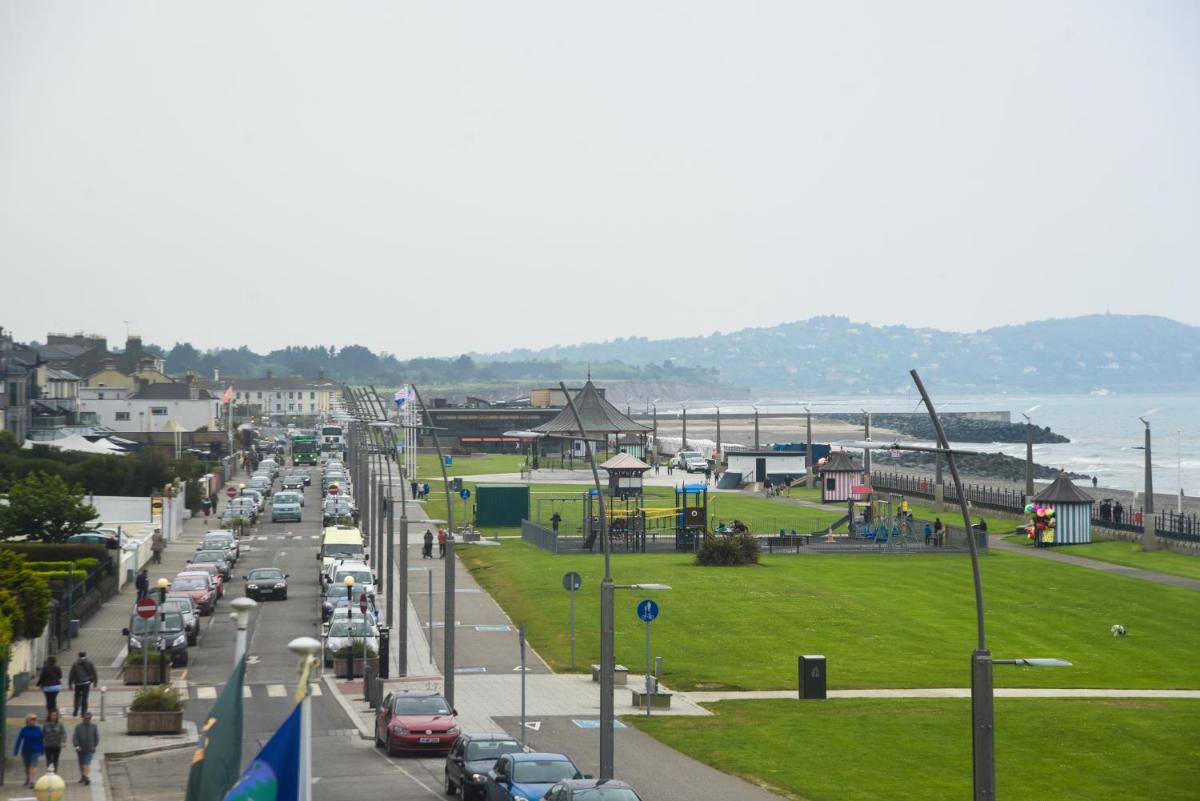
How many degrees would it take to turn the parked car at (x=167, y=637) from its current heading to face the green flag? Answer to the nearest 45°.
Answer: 0° — it already faces it

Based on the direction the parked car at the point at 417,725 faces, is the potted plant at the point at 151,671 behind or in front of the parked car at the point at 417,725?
behind

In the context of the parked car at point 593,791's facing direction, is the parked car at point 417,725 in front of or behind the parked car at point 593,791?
behind

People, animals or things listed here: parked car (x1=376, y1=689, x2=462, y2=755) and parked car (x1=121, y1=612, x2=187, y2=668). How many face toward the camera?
2

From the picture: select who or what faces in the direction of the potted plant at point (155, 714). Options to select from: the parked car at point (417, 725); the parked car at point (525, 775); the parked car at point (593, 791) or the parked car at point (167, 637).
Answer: the parked car at point (167, 637)

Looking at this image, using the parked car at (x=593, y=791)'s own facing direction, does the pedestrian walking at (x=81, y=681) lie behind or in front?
behind

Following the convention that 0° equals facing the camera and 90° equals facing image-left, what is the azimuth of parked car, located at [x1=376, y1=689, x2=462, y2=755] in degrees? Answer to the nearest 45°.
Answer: approximately 0°
